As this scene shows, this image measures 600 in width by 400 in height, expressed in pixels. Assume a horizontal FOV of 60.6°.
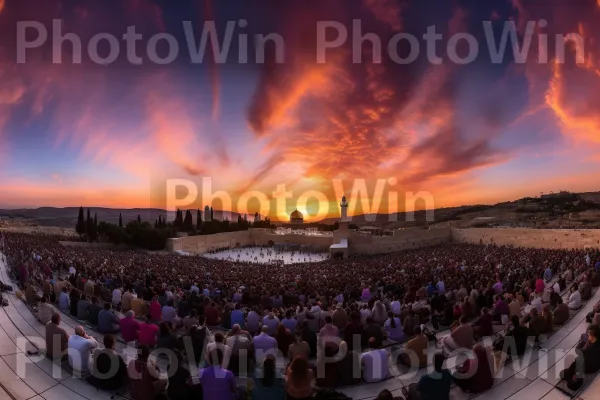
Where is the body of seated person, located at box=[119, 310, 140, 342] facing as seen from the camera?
away from the camera

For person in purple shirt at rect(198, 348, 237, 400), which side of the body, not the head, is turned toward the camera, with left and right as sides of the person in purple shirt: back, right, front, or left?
back

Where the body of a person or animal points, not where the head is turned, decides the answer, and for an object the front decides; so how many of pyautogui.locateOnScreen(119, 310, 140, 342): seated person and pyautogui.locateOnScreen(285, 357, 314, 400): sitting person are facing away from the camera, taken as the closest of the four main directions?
2

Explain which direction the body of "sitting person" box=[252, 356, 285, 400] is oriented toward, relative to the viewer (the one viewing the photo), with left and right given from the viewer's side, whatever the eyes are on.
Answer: facing away from the viewer

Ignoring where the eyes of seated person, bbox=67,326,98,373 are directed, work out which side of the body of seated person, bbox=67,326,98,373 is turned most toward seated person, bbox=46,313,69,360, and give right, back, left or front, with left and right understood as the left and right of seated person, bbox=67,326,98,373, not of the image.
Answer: left

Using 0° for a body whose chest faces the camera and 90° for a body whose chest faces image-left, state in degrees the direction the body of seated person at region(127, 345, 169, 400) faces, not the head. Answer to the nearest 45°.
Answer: approximately 225°

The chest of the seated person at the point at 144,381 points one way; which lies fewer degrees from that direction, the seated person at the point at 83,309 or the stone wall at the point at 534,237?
the stone wall

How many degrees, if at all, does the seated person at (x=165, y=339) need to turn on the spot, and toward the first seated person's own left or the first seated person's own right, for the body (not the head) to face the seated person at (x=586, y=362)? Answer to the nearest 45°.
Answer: approximately 135° to the first seated person's own right

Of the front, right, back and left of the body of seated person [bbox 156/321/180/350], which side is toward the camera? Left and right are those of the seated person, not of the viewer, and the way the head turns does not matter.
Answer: back

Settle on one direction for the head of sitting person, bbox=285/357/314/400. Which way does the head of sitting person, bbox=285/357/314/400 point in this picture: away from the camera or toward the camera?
away from the camera

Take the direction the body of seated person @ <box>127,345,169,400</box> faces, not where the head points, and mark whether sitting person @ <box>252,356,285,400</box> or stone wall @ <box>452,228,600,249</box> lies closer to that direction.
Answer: the stone wall
